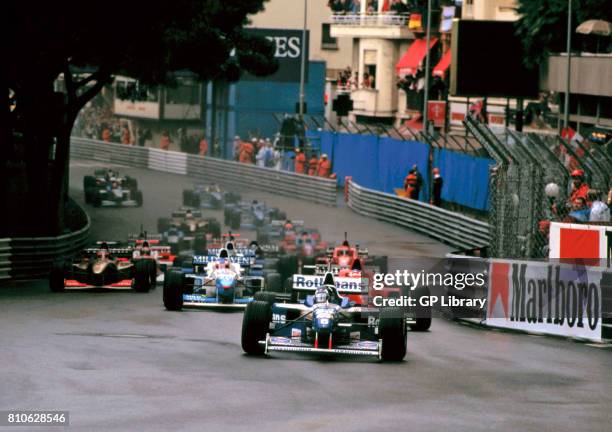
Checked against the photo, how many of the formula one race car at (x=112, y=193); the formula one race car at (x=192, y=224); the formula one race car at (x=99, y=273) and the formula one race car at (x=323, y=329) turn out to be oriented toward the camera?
4

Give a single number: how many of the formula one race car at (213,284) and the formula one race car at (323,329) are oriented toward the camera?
2

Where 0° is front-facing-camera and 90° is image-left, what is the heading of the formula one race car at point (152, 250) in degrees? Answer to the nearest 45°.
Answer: approximately 315°

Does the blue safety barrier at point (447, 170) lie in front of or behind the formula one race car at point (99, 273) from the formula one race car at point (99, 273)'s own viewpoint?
behind

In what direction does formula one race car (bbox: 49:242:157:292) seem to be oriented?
toward the camera

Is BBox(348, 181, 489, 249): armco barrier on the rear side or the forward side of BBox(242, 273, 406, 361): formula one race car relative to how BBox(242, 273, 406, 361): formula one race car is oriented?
on the rear side

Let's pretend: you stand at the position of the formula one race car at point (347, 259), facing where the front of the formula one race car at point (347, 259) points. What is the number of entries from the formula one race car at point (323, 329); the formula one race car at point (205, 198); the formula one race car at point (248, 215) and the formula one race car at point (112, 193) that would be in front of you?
1

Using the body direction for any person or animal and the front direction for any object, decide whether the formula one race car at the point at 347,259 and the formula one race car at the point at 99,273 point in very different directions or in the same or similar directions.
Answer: same or similar directions

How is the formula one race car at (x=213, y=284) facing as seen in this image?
toward the camera

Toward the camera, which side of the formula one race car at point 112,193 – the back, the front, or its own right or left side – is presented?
front

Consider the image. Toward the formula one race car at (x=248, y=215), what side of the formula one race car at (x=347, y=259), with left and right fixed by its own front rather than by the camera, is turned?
back

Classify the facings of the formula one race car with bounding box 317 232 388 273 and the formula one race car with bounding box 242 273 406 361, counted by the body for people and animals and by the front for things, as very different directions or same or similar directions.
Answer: same or similar directions

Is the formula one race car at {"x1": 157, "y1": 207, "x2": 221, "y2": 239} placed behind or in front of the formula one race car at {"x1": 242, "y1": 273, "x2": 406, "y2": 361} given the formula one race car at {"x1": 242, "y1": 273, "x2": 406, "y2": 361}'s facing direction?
behind

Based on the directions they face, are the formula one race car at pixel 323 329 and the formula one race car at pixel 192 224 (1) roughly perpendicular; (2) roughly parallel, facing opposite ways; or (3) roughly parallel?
roughly parallel

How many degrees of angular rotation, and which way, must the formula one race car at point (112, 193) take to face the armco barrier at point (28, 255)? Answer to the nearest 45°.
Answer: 0° — it already faces it
